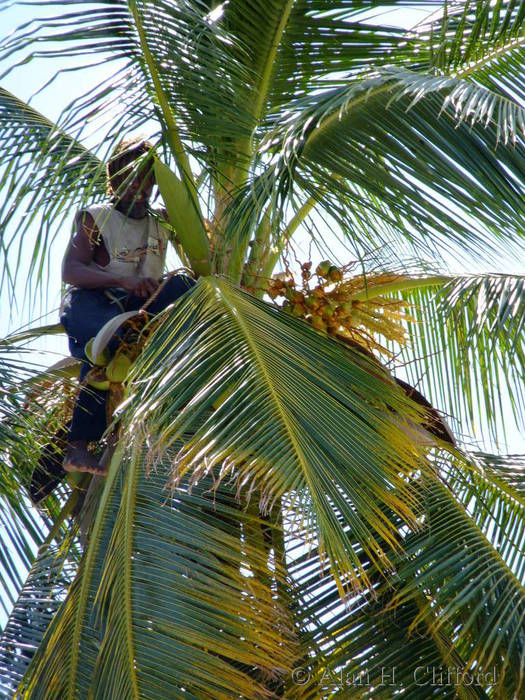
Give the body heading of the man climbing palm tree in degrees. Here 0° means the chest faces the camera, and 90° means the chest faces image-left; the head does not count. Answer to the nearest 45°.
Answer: approximately 315°
